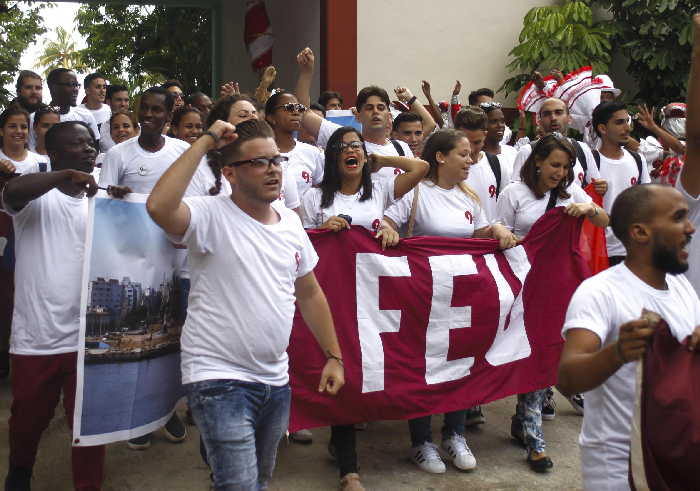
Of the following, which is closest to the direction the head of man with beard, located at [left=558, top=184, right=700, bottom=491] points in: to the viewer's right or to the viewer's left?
to the viewer's right

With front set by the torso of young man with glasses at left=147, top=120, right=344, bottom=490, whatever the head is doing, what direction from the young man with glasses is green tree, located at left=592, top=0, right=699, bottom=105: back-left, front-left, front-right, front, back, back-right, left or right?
left

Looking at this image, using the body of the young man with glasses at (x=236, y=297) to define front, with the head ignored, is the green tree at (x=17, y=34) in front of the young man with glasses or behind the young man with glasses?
behind

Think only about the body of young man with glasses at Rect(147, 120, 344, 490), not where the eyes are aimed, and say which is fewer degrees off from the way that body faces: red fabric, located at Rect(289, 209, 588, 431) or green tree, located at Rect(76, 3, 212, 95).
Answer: the red fabric

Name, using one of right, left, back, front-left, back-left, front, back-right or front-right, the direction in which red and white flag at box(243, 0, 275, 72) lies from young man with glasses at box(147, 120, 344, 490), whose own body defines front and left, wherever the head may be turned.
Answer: back-left

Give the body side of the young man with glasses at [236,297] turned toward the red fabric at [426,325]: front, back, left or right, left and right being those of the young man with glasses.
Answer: left

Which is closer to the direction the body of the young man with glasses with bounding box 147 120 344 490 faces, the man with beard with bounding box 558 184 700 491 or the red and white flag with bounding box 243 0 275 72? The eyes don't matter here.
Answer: the man with beard

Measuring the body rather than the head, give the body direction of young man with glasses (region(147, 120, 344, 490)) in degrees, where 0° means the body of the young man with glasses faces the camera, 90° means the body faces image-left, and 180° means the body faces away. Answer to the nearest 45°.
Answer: approximately 315°
